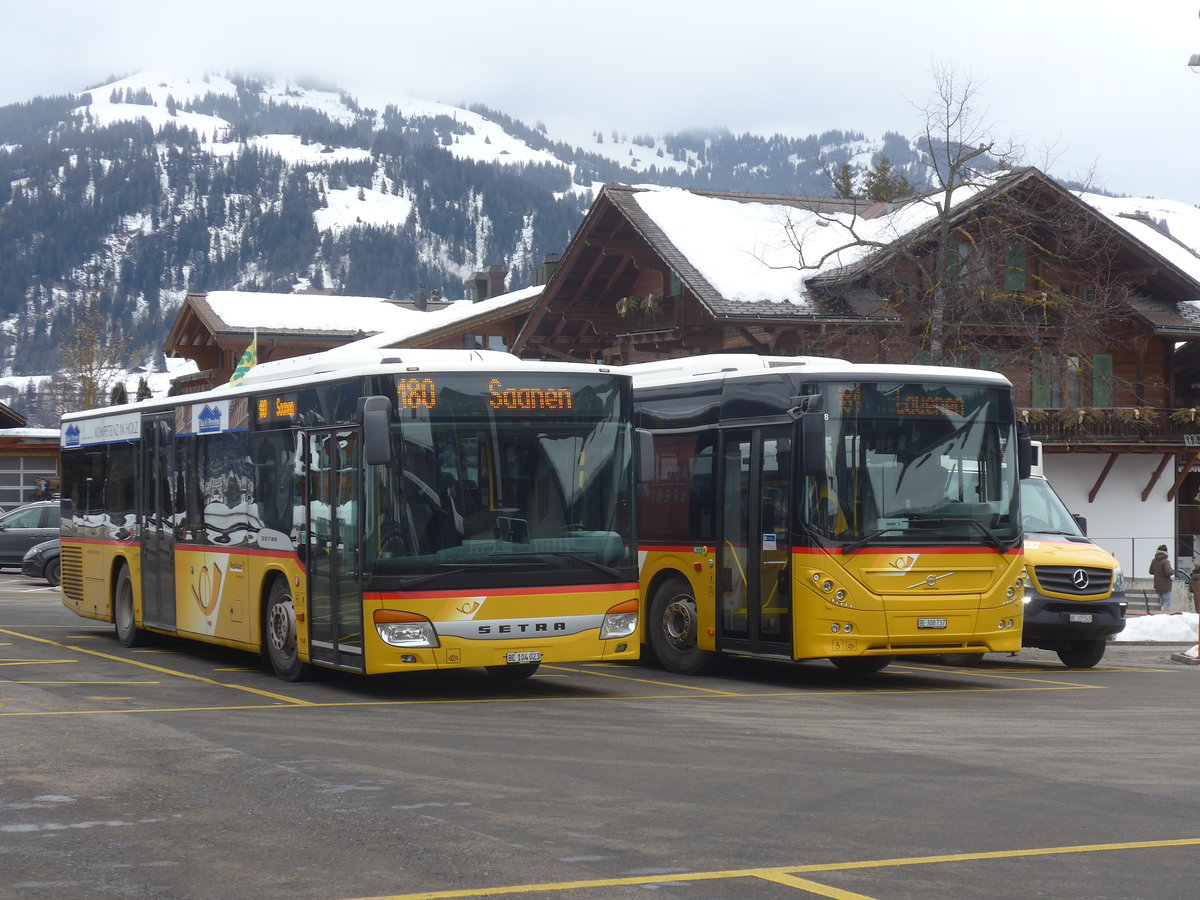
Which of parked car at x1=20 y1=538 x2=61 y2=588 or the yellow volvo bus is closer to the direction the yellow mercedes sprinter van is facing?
the yellow volvo bus

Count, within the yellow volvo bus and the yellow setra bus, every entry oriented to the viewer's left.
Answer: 0

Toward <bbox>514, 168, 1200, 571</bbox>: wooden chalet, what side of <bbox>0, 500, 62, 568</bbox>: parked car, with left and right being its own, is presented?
back

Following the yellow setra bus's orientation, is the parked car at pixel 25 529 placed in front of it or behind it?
behind

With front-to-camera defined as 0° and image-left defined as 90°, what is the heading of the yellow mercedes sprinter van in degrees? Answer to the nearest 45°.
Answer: approximately 315°

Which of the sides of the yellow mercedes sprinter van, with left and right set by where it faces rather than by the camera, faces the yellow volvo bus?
right

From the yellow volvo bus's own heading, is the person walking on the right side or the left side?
on its left

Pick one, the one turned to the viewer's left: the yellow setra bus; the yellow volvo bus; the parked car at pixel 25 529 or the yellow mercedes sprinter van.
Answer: the parked car

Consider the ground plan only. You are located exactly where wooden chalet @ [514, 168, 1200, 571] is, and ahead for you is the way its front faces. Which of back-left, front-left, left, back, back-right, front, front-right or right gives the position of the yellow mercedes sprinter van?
front-left

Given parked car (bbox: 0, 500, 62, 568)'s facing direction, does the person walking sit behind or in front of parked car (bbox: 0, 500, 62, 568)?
behind

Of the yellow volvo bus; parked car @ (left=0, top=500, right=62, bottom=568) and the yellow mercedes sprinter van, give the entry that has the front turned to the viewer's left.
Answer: the parked car

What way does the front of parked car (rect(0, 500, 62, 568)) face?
to the viewer's left

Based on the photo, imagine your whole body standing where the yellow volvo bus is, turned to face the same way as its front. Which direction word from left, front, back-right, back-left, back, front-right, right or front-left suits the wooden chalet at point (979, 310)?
back-left

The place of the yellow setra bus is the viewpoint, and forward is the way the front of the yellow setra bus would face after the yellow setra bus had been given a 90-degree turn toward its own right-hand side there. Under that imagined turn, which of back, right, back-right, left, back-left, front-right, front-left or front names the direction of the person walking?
back
